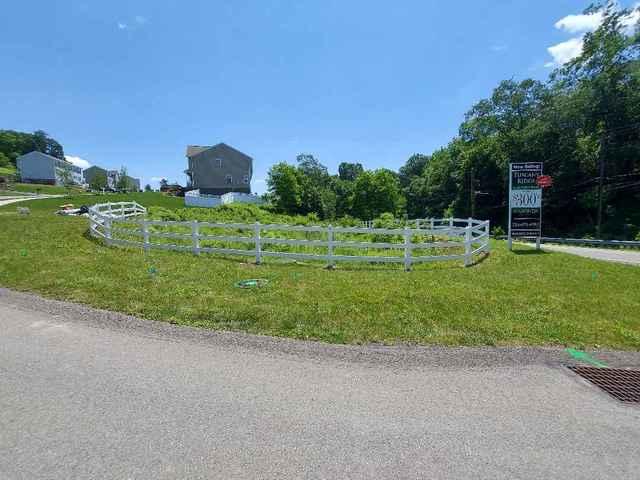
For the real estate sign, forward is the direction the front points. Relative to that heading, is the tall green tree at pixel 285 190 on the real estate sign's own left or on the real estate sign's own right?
on the real estate sign's own right

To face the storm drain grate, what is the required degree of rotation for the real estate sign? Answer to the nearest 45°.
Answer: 0° — it already faces it

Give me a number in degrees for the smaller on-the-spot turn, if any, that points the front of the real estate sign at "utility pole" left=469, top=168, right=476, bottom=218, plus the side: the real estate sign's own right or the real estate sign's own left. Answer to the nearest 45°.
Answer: approximately 180°

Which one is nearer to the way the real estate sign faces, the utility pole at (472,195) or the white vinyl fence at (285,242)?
the white vinyl fence

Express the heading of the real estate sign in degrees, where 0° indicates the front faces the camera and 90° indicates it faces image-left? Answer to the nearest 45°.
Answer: approximately 0°
